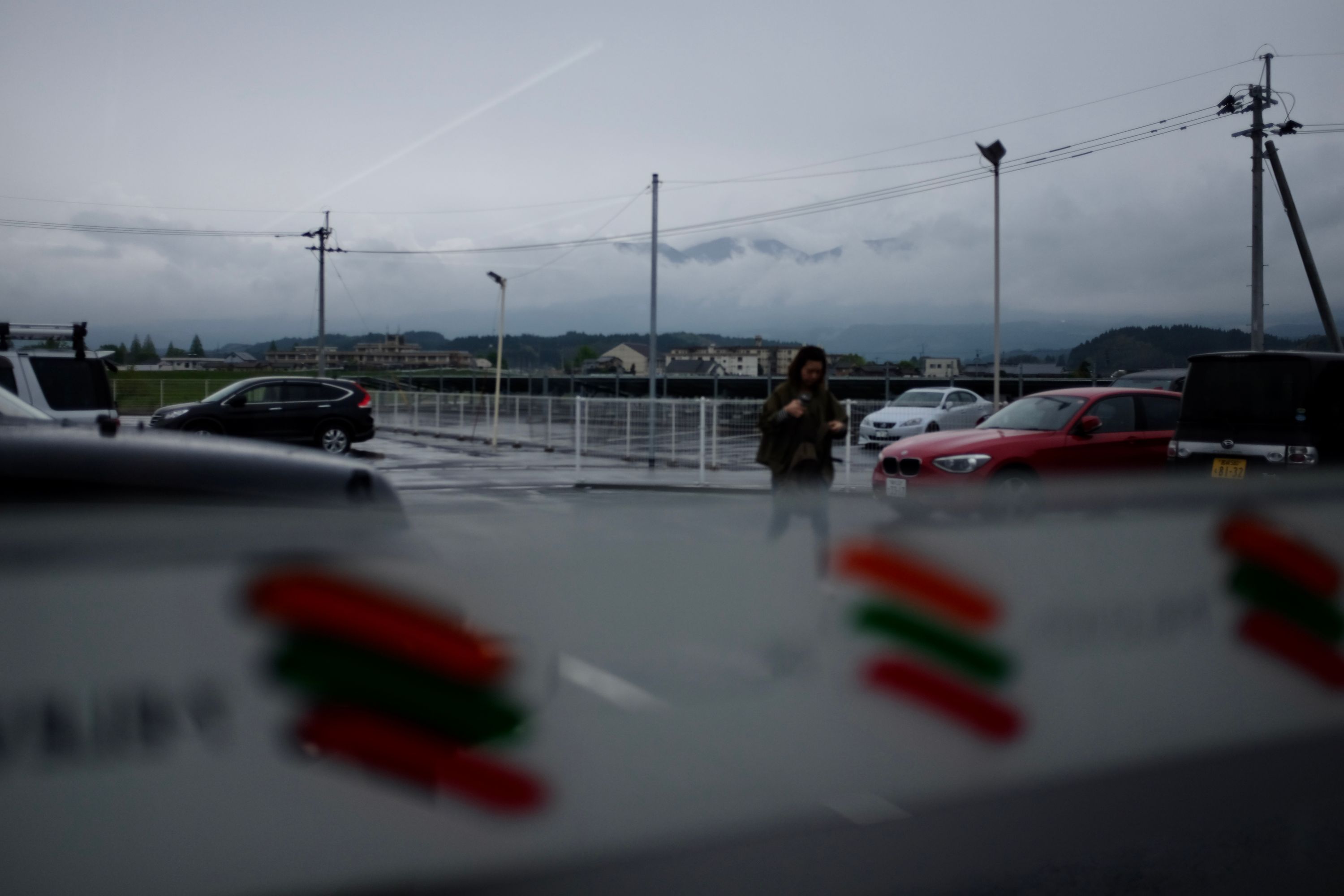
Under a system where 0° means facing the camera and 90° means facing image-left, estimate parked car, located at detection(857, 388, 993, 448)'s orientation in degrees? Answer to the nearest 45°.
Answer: approximately 45°

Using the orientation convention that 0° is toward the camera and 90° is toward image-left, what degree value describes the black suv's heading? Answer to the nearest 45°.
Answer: approximately 90°

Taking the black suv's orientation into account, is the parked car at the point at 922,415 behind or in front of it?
behind

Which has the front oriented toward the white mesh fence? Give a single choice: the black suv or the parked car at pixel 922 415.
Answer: the parked car

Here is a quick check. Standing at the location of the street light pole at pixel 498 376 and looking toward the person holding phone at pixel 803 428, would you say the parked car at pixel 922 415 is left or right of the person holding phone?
left

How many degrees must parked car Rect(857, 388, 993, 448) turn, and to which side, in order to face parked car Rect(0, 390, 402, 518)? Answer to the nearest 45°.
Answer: approximately 45° to its left
